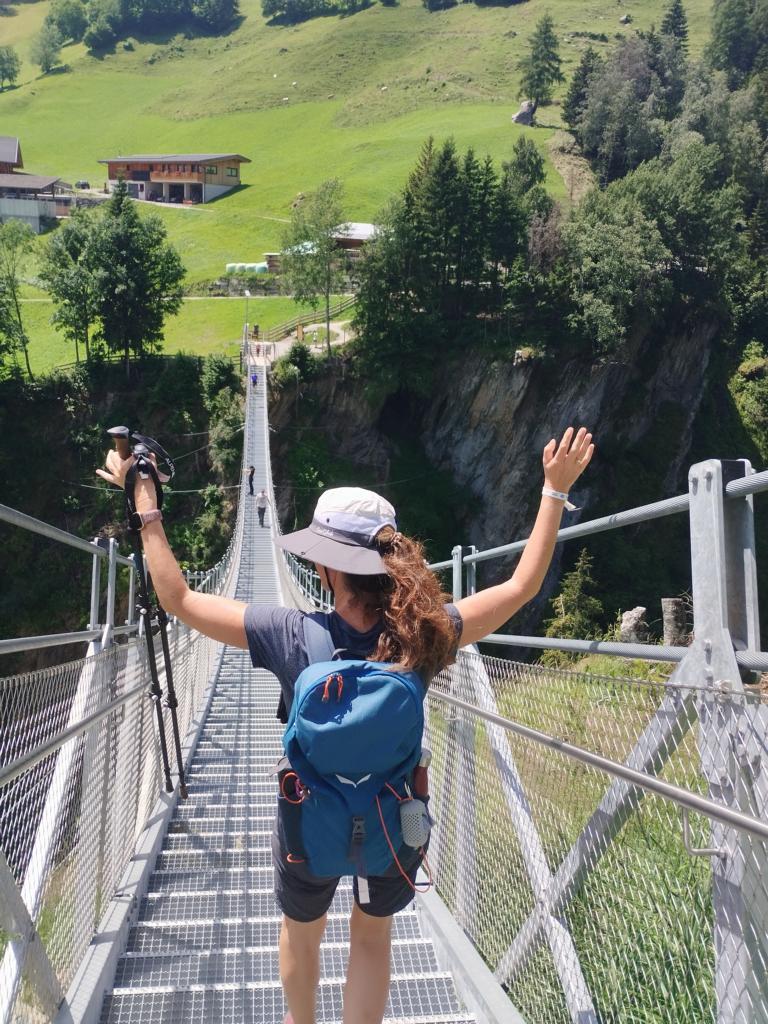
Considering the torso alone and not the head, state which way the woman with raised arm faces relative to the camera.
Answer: away from the camera

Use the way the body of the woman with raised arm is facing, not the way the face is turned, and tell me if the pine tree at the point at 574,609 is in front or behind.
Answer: in front

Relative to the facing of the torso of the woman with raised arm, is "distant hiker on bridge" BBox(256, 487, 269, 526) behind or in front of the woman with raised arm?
in front

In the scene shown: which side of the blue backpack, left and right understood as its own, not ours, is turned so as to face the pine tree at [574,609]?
back

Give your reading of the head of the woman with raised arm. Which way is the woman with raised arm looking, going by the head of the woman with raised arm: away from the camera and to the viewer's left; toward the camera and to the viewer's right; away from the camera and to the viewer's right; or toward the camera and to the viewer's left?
away from the camera and to the viewer's left

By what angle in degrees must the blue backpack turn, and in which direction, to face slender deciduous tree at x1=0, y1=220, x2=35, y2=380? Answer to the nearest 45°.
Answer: approximately 180°
